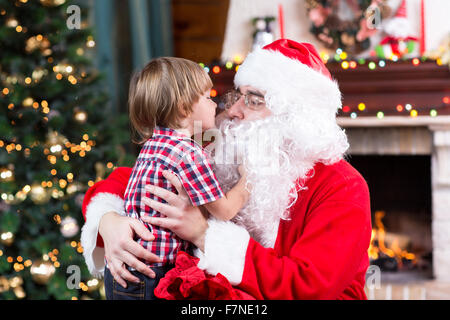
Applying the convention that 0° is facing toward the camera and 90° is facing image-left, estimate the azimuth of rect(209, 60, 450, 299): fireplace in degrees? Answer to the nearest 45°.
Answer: approximately 0°

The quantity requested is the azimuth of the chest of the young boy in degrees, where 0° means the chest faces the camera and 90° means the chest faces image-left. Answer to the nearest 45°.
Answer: approximately 225°

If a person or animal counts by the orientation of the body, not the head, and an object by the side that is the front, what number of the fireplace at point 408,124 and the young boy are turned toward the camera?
1

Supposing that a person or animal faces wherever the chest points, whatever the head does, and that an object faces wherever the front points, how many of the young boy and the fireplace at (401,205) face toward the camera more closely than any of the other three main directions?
1

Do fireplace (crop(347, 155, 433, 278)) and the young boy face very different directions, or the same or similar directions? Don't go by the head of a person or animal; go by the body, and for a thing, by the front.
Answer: very different directions

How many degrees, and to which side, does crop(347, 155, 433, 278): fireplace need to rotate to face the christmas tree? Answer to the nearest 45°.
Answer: approximately 45° to its right
